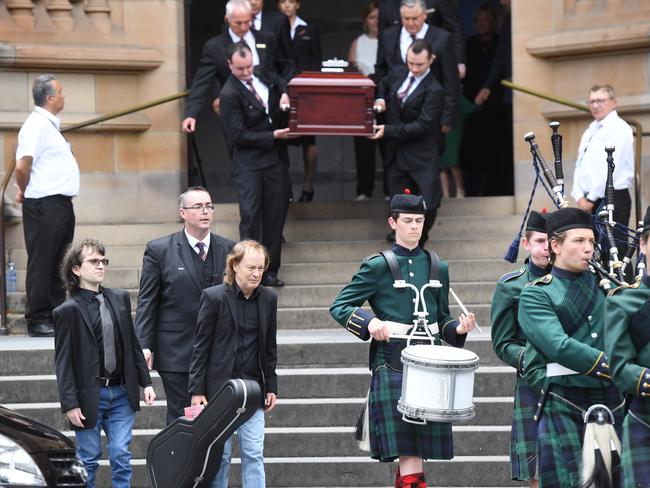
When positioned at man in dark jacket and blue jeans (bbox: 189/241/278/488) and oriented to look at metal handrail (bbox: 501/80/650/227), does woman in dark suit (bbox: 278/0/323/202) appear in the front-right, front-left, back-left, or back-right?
front-left

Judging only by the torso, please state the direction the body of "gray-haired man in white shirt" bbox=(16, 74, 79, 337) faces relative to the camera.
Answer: to the viewer's right

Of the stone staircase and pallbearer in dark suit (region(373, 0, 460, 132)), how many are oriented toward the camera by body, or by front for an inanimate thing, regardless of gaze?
2

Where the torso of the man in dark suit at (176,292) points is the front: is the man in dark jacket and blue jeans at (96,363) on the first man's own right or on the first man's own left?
on the first man's own right

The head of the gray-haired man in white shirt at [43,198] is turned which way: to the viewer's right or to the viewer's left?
to the viewer's right

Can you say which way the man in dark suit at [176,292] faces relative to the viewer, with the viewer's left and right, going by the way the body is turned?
facing the viewer and to the right of the viewer

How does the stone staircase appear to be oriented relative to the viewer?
toward the camera

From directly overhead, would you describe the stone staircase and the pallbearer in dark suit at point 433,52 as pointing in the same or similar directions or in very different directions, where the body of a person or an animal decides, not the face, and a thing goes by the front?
same or similar directions

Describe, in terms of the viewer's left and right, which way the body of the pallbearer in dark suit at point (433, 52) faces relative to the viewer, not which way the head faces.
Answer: facing the viewer
